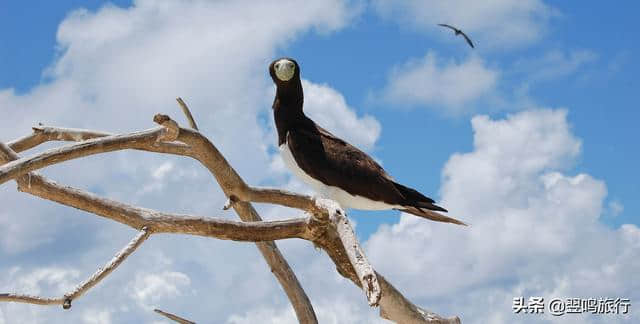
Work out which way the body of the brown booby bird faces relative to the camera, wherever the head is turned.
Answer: to the viewer's left
